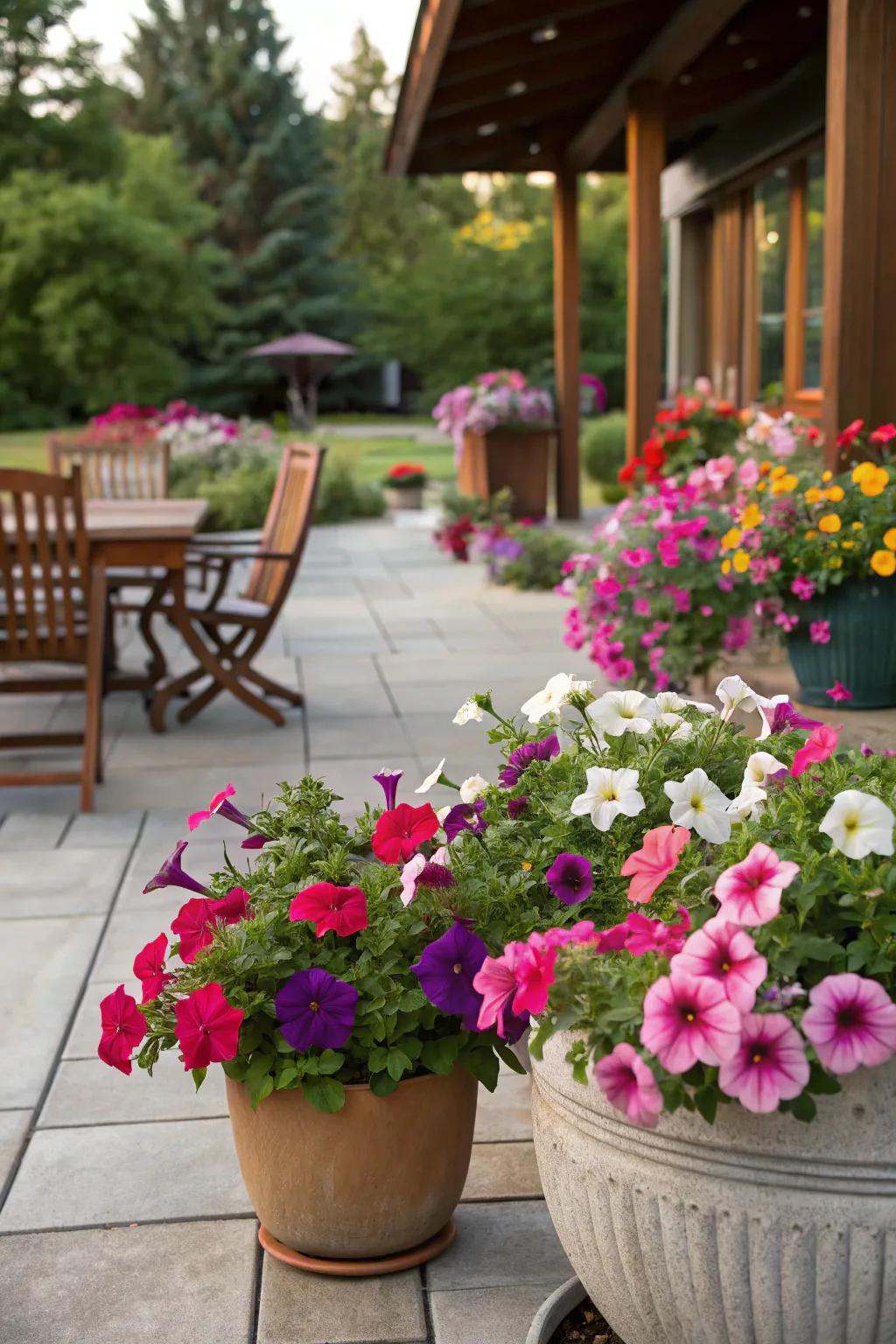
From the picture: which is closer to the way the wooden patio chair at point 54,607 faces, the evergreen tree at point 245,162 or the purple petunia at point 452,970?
the evergreen tree

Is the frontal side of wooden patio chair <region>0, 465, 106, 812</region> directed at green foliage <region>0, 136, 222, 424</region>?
yes

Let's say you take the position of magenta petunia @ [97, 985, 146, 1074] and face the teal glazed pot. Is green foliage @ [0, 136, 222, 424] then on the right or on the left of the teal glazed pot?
left

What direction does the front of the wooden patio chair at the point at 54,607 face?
away from the camera

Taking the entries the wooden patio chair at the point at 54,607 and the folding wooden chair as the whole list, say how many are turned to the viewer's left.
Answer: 1

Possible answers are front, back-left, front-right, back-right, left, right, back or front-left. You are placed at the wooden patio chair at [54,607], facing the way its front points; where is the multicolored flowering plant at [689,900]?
back

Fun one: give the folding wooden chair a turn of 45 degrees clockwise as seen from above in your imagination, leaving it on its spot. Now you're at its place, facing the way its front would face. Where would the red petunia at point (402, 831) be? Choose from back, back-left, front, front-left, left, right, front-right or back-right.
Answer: back-left

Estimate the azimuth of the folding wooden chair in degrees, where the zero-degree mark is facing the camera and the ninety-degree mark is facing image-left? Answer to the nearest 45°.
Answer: approximately 90°

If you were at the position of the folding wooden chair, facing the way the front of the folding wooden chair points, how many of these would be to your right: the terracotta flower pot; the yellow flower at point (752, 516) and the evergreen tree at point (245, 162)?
1

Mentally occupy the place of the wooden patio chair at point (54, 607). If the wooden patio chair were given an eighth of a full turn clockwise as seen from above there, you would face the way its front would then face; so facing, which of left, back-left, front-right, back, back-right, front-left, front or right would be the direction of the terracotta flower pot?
back-right

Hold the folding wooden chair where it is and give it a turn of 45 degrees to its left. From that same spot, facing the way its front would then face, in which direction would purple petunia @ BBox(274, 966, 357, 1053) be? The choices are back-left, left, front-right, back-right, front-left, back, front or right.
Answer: front-left

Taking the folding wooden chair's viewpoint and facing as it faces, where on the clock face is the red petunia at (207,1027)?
The red petunia is roughly at 9 o'clock from the folding wooden chair.

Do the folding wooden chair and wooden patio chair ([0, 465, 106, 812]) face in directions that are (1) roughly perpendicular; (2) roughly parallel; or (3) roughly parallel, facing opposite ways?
roughly perpendicular

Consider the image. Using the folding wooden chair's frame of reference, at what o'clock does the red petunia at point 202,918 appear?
The red petunia is roughly at 9 o'clock from the folding wooden chair.

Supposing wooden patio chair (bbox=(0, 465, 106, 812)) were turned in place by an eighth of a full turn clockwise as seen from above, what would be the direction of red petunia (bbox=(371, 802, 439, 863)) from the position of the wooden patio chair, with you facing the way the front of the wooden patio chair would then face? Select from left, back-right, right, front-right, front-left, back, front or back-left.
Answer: back-right

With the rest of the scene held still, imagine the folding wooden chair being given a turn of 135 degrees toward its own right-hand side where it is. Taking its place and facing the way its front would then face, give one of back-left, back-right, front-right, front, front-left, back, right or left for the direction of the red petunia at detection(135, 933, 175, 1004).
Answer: back-right

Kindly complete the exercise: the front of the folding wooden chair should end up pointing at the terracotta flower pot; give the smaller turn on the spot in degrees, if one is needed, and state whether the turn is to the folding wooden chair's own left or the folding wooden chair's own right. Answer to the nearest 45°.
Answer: approximately 90° to the folding wooden chair's own left

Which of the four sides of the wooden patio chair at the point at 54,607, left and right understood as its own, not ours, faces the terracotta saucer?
back
